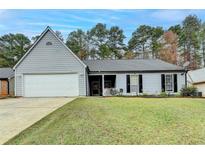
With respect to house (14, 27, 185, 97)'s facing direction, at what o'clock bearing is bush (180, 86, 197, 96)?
The bush is roughly at 9 o'clock from the house.

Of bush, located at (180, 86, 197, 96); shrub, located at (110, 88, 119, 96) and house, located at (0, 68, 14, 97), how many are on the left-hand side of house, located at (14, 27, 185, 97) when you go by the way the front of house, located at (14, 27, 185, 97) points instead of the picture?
2

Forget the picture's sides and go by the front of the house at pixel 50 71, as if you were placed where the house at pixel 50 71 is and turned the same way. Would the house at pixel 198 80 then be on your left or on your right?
on your left

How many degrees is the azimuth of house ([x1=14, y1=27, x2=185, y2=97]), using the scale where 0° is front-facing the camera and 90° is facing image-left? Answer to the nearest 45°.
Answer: approximately 0°

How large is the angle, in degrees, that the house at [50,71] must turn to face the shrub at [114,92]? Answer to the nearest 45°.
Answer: approximately 90° to its left

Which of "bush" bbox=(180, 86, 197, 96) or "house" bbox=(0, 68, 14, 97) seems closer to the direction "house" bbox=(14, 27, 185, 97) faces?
the bush
